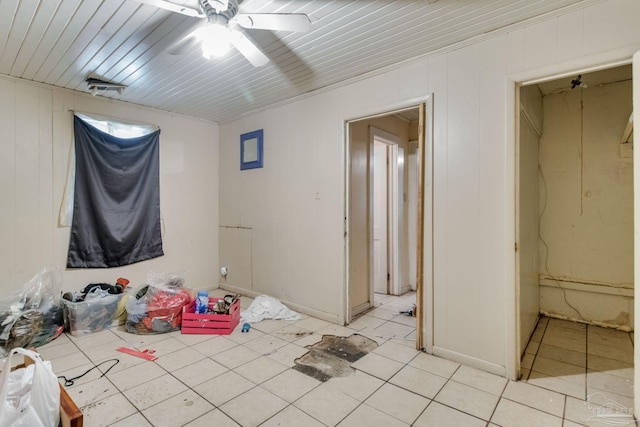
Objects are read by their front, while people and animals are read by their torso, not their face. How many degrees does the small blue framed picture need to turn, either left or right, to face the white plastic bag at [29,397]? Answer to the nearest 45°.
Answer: approximately 45° to its left

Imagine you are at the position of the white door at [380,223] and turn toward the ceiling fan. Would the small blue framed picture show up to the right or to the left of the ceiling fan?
right

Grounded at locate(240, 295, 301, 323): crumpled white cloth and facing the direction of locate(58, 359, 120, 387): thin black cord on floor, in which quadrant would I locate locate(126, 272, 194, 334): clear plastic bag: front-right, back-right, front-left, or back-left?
front-right

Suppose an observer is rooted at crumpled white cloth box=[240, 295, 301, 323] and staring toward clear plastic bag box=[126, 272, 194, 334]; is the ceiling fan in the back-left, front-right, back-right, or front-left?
front-left

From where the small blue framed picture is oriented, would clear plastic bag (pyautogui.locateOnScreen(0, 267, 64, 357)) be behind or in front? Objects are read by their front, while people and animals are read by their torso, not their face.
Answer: in front

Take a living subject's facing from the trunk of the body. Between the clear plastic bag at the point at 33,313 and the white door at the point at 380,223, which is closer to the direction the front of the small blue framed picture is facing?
the clear plastic bag

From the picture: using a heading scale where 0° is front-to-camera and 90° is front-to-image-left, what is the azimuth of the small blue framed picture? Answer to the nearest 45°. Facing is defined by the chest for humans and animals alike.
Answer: approximately 45°

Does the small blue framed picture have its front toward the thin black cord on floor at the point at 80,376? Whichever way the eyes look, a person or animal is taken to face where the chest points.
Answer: yes
